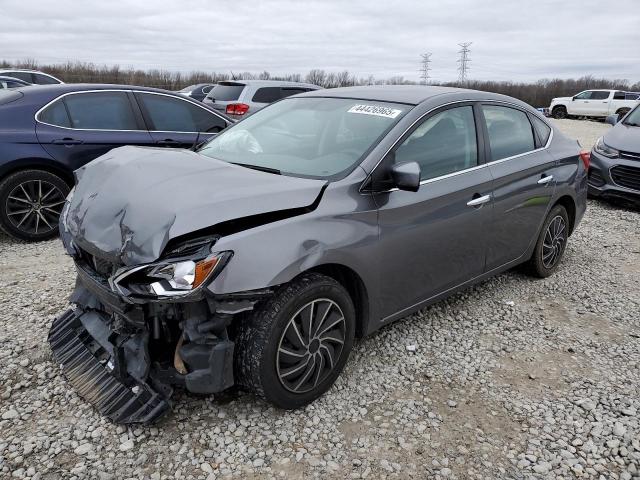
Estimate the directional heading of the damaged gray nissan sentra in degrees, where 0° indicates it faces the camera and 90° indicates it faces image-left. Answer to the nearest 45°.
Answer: approximately 45°

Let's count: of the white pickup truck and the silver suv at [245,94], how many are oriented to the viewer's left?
1

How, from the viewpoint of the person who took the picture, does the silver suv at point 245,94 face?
facing away from the viewer and to the right of the viewer

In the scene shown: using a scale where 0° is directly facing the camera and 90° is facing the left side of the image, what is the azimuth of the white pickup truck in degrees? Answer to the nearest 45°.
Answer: approximately 90°

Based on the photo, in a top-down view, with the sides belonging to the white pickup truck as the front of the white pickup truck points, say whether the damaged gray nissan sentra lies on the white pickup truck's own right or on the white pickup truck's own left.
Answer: on the white pickup truck's own left

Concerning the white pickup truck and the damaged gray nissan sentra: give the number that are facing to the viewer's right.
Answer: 0

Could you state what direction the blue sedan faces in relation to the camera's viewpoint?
facing to the right of the viewer

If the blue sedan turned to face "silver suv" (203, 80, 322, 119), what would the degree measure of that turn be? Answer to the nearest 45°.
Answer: approximately 45° to its left

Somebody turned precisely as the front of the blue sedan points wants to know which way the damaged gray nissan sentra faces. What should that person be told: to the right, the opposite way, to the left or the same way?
the opposite way

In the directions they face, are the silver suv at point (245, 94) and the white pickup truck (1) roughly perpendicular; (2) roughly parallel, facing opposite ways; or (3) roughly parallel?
roughly perpendicular

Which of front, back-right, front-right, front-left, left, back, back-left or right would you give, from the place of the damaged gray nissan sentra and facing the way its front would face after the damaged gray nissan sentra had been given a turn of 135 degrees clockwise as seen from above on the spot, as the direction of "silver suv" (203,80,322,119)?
front

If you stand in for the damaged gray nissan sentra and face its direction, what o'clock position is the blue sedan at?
The blue sedan is roughly at 3 o'clock from the damaged gray nissan sentra.
